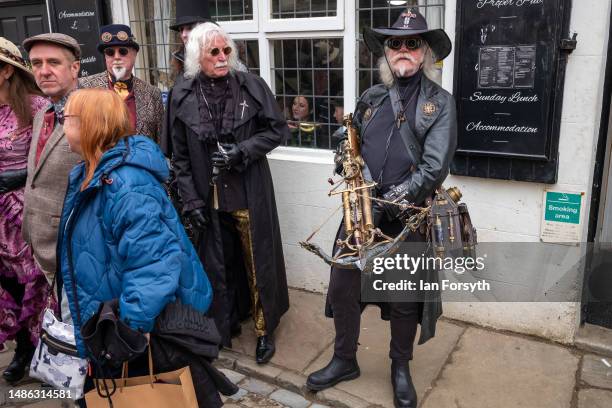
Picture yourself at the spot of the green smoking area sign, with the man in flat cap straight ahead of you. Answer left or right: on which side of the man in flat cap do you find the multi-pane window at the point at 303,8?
right

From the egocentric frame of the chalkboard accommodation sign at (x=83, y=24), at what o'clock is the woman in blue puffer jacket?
The woman in blue puffer jacket is roughly at 12 o'clock from the chalkboard accommodation sign.

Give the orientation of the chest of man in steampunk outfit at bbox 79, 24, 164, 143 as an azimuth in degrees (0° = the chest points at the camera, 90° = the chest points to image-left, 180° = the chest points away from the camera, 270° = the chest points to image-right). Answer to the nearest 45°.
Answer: approximately 0°

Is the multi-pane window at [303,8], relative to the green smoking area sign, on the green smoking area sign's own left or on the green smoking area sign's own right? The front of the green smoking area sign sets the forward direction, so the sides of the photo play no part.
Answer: on the green smoking area sign's own right

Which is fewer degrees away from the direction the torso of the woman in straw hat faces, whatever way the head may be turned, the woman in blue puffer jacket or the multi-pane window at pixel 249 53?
the woman in blue puffer jacket

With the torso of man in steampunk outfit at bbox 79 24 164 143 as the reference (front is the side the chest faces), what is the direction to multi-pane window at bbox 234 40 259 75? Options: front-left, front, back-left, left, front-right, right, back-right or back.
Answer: back-left

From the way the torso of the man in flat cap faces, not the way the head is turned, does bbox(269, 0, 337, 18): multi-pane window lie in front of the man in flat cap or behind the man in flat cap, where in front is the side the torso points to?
behind

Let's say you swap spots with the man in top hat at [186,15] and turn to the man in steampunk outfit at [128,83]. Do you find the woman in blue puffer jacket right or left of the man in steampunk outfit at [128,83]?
left

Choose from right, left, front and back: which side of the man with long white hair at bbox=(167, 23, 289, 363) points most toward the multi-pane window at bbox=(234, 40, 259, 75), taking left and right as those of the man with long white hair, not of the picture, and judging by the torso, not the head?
back

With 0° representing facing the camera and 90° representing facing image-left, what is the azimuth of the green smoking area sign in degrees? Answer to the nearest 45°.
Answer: approximately 0°
